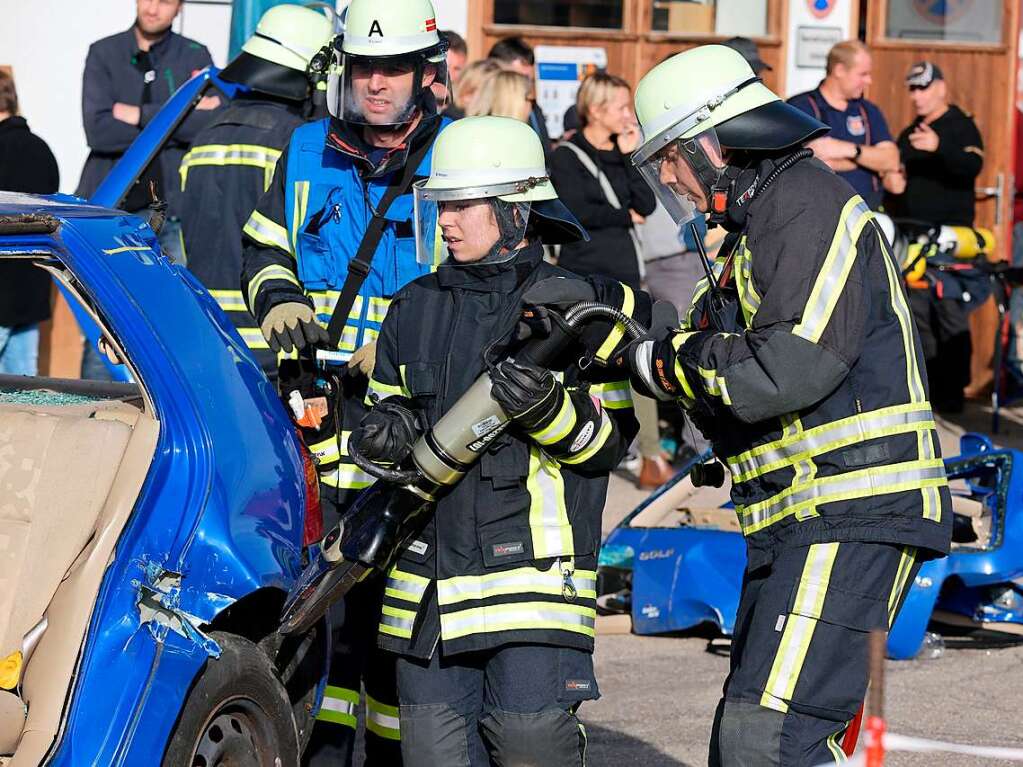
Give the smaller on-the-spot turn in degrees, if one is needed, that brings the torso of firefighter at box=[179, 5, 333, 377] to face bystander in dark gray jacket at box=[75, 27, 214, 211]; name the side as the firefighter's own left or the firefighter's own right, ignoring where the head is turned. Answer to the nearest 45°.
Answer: approximately 45° to the firefighter's own left

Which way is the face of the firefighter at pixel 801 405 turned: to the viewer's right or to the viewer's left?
to the viewer's left

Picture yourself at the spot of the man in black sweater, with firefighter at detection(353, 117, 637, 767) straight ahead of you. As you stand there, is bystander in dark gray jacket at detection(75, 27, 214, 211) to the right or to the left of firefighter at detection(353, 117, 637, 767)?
right

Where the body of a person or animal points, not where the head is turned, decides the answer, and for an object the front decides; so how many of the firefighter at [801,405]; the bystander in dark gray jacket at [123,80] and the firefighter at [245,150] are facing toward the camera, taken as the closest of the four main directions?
1

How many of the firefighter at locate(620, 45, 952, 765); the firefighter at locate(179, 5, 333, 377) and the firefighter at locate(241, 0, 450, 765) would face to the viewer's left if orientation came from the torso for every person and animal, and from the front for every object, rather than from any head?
1

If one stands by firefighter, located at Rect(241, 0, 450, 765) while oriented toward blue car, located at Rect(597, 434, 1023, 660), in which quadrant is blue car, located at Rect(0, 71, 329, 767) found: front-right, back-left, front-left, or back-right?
back-right

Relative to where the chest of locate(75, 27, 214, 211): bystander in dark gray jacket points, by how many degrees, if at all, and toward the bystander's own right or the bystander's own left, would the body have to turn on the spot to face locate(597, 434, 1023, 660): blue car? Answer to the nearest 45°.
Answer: approximately 45° to the bystander's own left

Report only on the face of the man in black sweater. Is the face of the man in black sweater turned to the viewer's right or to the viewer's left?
to the viewer's left

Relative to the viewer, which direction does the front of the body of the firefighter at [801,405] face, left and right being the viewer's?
facing to the left of the viewer

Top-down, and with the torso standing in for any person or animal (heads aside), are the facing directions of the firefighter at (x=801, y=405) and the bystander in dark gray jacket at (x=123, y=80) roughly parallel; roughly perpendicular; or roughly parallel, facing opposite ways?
roughly perpendicular

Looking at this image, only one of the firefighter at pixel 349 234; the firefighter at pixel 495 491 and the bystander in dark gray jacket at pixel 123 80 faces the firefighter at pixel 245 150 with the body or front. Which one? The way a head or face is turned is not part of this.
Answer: the bystander in dark gray jacket

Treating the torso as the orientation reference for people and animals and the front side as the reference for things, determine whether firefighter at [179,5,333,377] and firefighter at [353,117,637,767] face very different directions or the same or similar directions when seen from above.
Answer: very different directions
